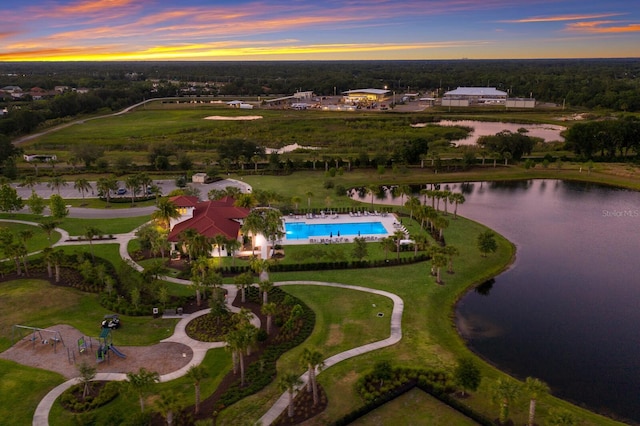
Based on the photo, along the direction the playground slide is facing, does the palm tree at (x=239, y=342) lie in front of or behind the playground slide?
in front

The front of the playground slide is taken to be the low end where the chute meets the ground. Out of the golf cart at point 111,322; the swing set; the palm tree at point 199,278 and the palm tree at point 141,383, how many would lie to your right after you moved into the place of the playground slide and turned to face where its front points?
1
